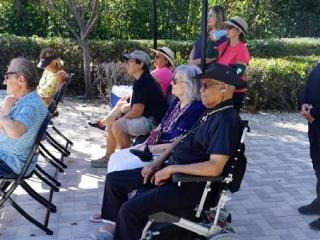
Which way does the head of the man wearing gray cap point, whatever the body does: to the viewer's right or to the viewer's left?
to the viewer's left

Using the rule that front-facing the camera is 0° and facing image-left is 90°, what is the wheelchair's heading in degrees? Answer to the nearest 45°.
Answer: approximately 90°

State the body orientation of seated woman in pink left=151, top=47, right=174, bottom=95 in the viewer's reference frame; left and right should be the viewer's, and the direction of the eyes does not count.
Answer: facing to the left of the viewer

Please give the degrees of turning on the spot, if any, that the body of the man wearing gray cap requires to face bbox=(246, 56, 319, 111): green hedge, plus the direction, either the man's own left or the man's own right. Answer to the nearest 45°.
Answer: approximately 135° to the man's own right

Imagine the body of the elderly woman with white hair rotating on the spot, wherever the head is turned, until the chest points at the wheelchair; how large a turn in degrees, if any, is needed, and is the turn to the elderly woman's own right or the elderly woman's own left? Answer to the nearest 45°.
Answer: approximately 90° to the elderly woman's own left

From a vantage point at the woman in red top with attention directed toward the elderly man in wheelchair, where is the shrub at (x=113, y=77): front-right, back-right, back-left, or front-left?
back-right

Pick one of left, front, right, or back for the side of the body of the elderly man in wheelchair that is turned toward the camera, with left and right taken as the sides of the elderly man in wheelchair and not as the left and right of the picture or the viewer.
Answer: left

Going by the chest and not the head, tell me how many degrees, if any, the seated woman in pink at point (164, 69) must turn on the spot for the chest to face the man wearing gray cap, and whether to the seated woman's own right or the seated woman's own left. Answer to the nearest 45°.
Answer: approximately 90° to the seated woman's own left

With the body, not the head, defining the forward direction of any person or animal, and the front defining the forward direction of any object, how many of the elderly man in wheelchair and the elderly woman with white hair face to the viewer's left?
2

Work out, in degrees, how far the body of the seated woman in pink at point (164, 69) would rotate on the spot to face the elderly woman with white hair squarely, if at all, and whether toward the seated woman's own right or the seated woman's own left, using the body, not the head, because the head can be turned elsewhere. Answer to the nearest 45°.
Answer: approximately 90° to the seated woman's own left

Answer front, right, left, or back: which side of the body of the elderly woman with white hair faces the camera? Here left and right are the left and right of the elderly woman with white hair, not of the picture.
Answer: left

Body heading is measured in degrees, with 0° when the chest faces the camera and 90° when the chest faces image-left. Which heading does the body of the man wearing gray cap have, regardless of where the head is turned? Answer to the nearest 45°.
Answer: approximately 90°
